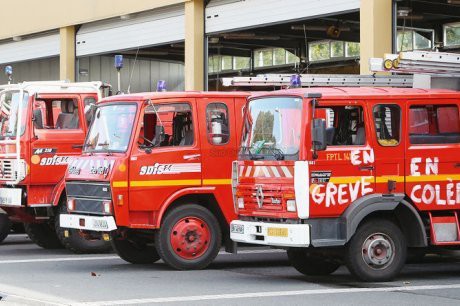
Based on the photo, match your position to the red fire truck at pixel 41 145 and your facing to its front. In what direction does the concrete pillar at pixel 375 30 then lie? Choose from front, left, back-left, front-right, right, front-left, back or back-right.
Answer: back-left

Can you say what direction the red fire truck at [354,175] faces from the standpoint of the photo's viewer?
facing the viewer and to the left of the viewer

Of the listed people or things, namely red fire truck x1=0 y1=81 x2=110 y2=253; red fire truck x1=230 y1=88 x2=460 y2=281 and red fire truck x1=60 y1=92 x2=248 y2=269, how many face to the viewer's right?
0

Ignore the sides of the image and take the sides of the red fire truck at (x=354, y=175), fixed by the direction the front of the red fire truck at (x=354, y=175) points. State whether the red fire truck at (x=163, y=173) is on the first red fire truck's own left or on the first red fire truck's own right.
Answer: on the first red fire truck's own right

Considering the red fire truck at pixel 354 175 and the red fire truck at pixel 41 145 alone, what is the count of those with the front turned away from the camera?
0

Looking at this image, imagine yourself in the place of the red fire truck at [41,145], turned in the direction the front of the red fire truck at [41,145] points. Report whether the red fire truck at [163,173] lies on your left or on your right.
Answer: on your left

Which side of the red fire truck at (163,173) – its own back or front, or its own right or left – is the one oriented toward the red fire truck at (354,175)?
left

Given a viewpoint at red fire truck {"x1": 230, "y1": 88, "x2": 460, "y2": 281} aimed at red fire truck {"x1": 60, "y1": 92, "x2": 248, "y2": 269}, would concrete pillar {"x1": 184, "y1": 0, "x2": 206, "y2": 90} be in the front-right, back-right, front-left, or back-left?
front-right
